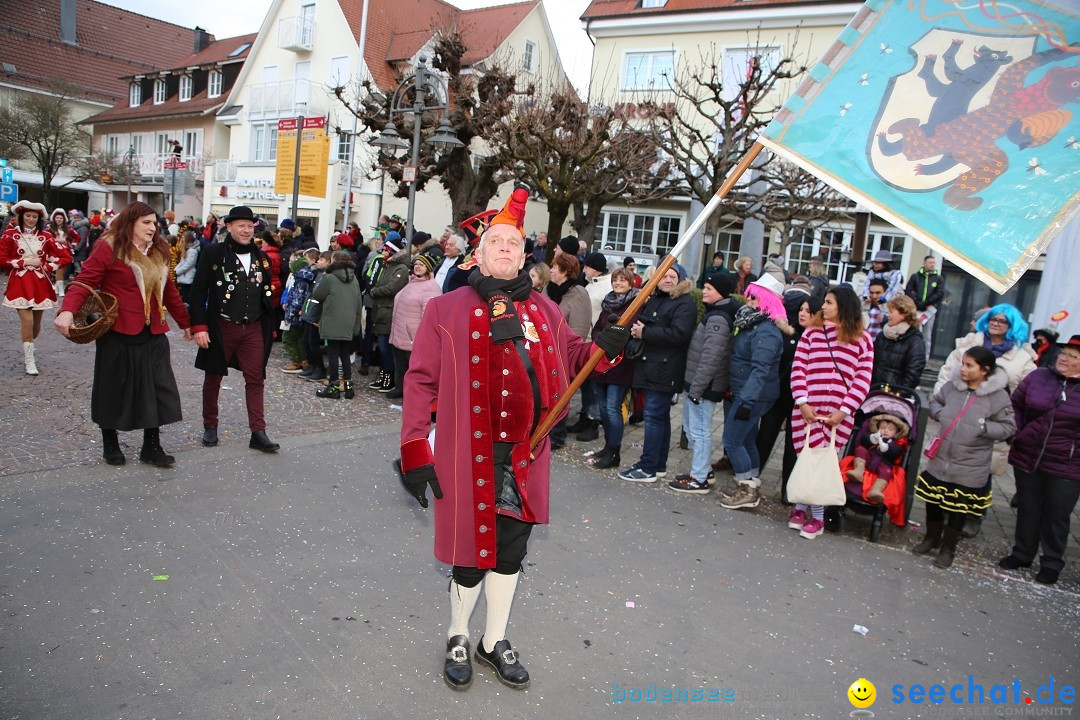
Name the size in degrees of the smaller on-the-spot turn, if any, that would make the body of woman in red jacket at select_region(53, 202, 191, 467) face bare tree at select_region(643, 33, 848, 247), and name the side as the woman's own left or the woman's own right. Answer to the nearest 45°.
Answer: approximately 90° to the woman's own left

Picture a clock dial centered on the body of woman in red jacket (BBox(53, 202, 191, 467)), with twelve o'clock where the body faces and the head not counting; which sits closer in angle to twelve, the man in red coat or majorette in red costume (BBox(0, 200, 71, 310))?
the man in red coat

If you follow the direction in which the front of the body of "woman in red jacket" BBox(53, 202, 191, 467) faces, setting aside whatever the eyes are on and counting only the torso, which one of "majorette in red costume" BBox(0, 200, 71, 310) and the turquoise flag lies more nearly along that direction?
the turquoise flag

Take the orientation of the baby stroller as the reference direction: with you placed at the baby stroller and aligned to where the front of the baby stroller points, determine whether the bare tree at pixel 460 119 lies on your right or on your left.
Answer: on your right

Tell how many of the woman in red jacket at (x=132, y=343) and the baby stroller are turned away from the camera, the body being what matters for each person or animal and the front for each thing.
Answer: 0

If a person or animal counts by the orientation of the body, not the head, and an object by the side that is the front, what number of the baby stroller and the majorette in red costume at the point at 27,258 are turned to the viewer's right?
0

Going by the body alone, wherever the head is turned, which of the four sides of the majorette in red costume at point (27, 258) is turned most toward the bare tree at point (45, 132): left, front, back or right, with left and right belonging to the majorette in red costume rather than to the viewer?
back

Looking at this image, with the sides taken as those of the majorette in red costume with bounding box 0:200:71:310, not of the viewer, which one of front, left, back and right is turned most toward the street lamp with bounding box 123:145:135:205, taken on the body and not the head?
back

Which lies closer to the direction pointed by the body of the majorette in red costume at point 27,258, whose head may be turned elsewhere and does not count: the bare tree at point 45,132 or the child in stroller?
the child in stroller
